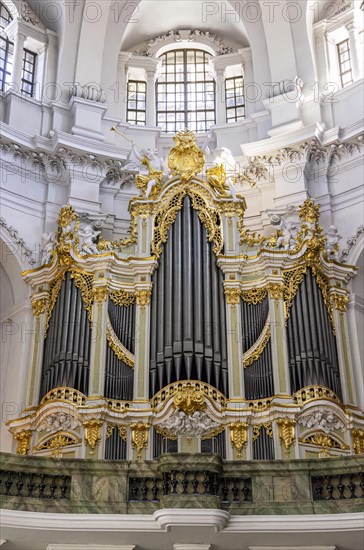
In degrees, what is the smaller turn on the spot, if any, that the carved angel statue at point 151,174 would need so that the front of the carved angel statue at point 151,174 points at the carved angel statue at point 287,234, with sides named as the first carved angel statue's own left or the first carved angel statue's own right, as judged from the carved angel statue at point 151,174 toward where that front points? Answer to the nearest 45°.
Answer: approximately 135° to the first carved angel statue's own left

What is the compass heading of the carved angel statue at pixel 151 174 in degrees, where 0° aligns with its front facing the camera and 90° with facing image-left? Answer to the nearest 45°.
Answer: approximately 45°

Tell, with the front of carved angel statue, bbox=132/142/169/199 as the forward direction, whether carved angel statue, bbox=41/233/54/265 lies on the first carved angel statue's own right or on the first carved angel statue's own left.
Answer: on the first carved angel statue's own right

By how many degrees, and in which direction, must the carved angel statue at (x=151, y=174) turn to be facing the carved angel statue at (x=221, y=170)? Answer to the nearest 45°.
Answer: approximately 135° to its left
